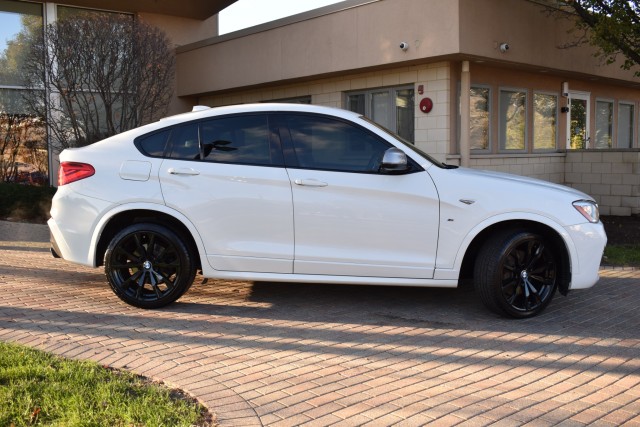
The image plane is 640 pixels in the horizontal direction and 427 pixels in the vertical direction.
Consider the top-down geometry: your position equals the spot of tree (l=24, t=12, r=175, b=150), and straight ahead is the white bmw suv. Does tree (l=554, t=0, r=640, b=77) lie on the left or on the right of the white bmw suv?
left

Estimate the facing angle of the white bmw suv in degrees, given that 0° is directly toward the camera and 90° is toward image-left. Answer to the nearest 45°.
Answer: approximately 270°

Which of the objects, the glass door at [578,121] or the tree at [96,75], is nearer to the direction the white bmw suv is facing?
the glass door
